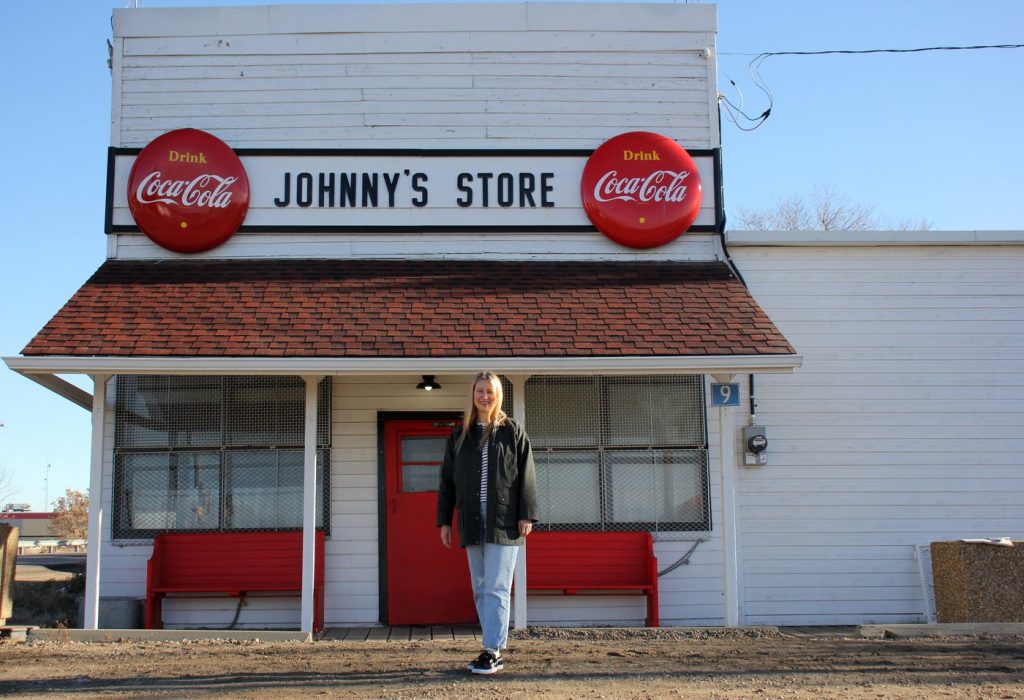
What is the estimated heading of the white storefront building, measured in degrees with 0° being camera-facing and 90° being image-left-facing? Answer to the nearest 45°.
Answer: approximately 0°

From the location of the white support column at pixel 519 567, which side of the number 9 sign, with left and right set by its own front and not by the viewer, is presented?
right

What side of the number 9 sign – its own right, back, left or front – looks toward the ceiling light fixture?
right

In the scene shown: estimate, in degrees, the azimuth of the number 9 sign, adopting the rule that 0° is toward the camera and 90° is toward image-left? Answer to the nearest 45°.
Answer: approximately 0°
